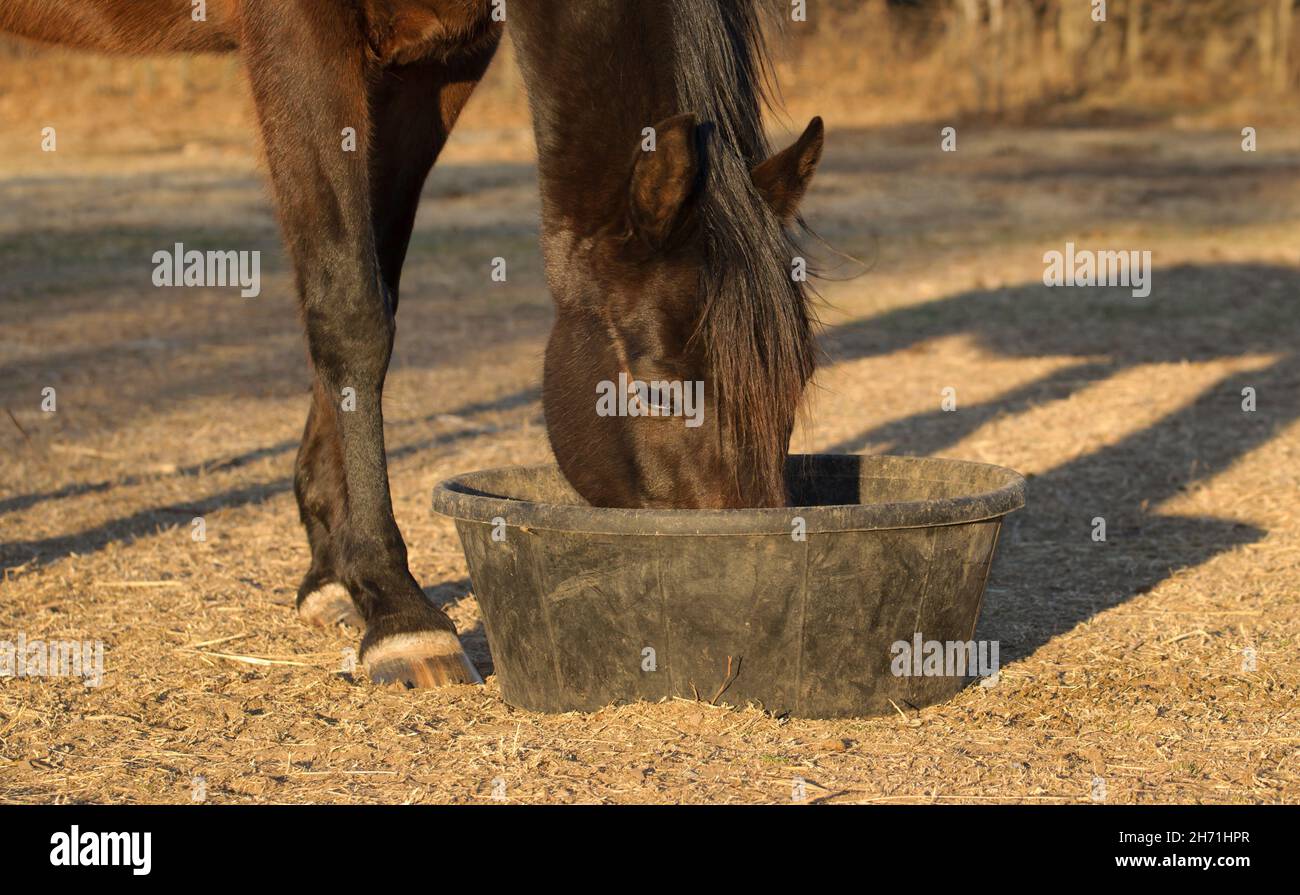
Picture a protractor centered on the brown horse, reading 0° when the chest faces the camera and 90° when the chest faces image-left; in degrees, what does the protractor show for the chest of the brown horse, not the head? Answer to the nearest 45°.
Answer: approximately 270°
